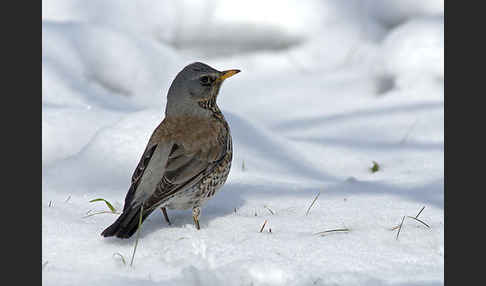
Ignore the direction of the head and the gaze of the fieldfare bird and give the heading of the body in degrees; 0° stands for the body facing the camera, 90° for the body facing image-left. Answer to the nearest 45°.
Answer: approximately 225°
